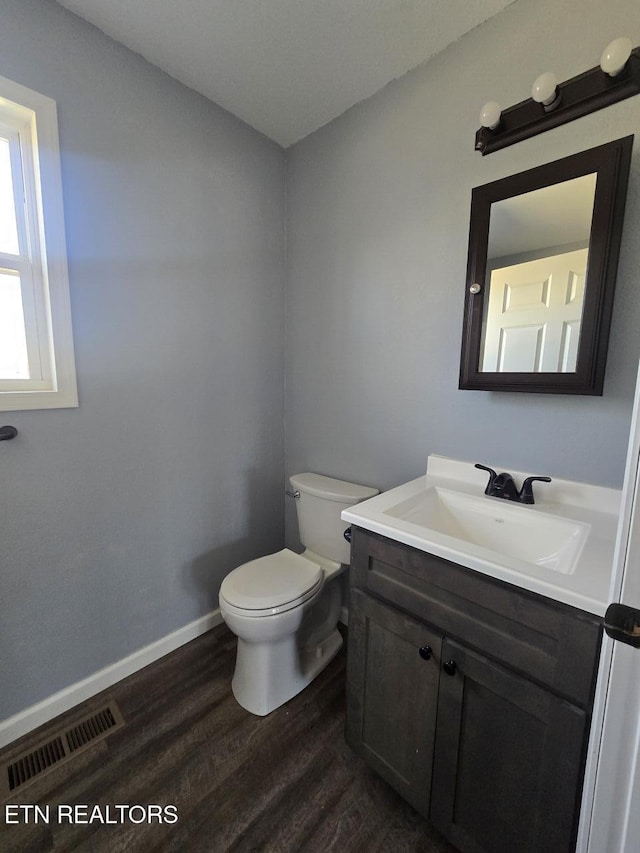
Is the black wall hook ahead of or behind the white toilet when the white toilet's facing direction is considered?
ahead

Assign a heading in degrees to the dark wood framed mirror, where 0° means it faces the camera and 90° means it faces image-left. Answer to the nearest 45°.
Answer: approximately 45°

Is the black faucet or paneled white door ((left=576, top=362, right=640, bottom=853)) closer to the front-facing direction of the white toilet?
the paneled white door

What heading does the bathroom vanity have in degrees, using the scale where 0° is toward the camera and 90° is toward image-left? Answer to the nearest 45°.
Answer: approximately 45°
